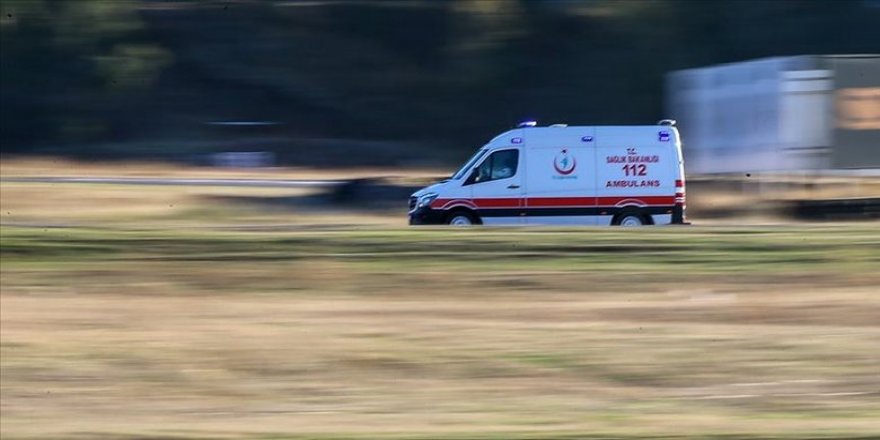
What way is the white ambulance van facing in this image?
to the viewer's left
